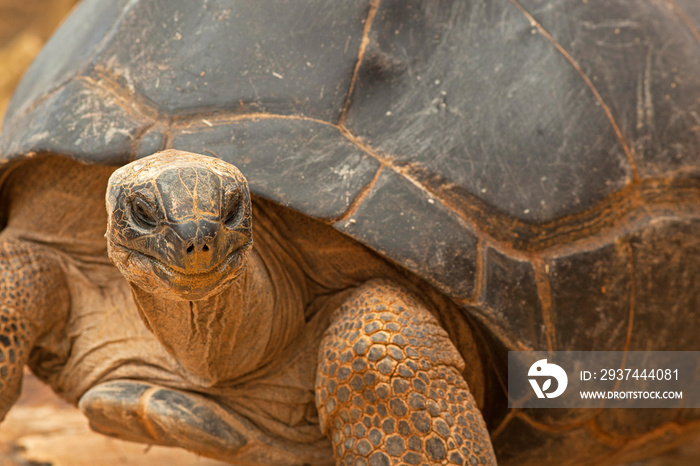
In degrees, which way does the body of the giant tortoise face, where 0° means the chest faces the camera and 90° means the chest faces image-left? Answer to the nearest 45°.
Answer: approximately 45°
